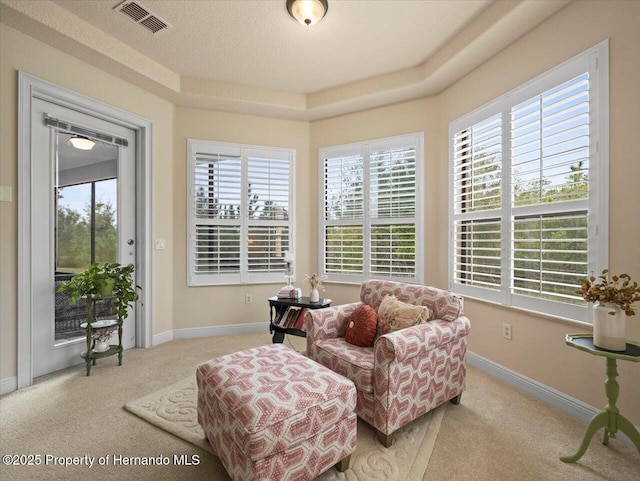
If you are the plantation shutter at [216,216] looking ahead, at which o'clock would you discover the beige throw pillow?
The beige throw pillow is roughly at 11 o'clock from the plantation shutter.

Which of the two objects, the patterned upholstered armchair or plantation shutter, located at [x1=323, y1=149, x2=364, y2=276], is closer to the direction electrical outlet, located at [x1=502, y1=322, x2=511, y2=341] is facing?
the patterned upholstered armchair

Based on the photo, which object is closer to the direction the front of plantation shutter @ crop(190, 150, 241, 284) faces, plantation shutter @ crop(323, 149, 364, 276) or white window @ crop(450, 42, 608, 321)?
the white window

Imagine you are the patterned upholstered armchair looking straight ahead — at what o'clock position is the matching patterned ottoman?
The matching patterned ottoman is roughly at 12 o'clock from the patterned upholstered armchair.

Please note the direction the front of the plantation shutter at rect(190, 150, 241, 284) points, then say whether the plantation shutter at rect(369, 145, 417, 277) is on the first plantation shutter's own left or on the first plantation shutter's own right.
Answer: on the first plantation shutter's own left

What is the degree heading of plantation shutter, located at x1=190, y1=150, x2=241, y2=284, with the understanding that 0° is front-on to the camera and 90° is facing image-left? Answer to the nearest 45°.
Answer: approximately 0°

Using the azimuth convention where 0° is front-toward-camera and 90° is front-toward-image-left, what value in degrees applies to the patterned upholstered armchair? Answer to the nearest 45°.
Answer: approximately 45°
